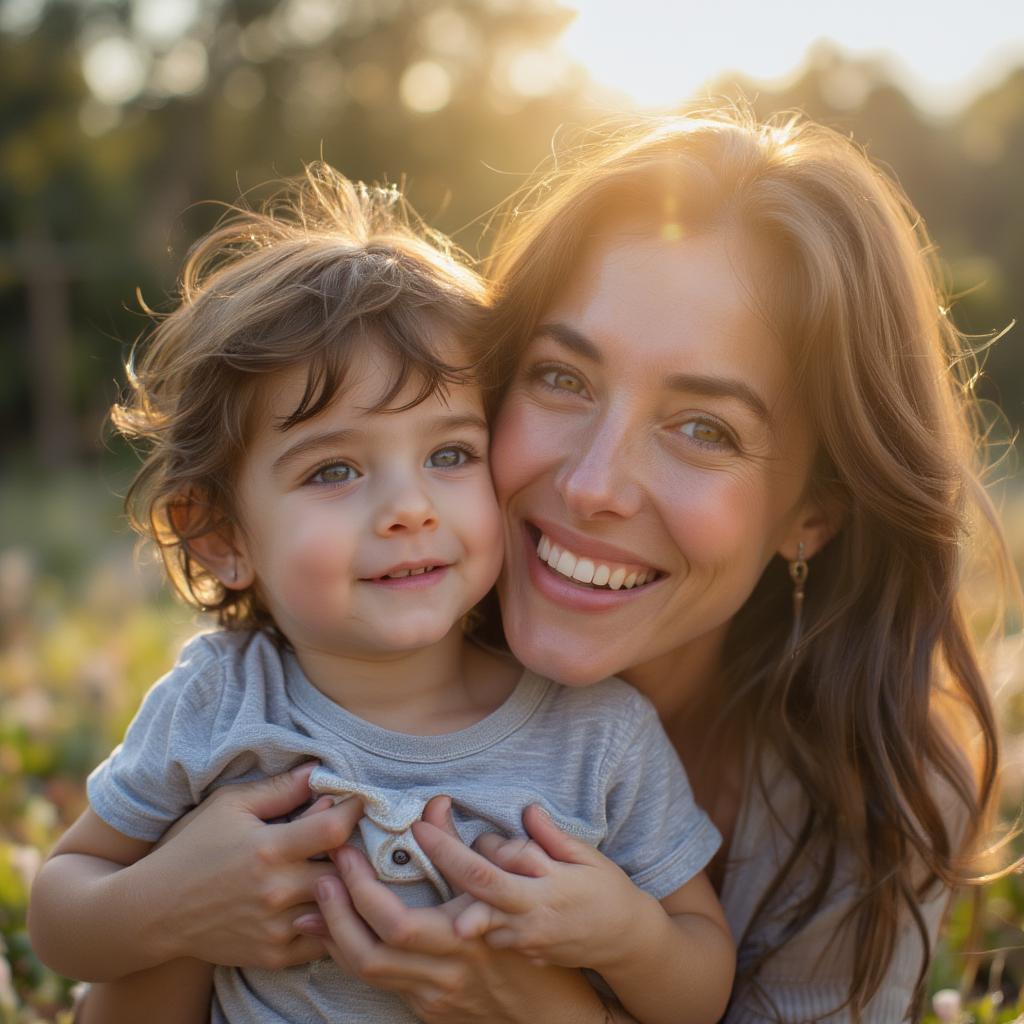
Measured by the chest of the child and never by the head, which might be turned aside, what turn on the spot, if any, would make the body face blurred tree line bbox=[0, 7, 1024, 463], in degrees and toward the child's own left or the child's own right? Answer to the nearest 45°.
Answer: approximately 180°

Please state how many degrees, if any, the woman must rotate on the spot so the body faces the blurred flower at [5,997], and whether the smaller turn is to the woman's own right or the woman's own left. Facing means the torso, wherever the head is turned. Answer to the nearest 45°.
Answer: approximately 45° to the woman's own right

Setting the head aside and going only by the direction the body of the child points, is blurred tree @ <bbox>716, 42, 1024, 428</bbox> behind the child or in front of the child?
behind

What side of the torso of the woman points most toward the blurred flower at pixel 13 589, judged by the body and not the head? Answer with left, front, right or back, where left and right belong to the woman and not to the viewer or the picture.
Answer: right

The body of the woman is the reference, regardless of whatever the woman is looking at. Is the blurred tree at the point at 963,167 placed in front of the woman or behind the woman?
behind

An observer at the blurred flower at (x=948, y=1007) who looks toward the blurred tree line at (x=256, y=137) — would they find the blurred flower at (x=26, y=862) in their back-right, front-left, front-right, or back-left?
front-left

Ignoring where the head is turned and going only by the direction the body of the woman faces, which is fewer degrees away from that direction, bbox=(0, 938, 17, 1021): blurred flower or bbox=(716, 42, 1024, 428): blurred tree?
the blurred flower

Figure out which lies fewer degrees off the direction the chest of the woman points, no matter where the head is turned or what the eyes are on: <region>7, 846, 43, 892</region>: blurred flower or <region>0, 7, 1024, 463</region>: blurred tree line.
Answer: the blurred flower

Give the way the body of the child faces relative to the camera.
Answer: toward the camera

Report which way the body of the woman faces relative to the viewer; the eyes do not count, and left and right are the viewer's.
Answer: facing the viewer and to the left of the viewer
